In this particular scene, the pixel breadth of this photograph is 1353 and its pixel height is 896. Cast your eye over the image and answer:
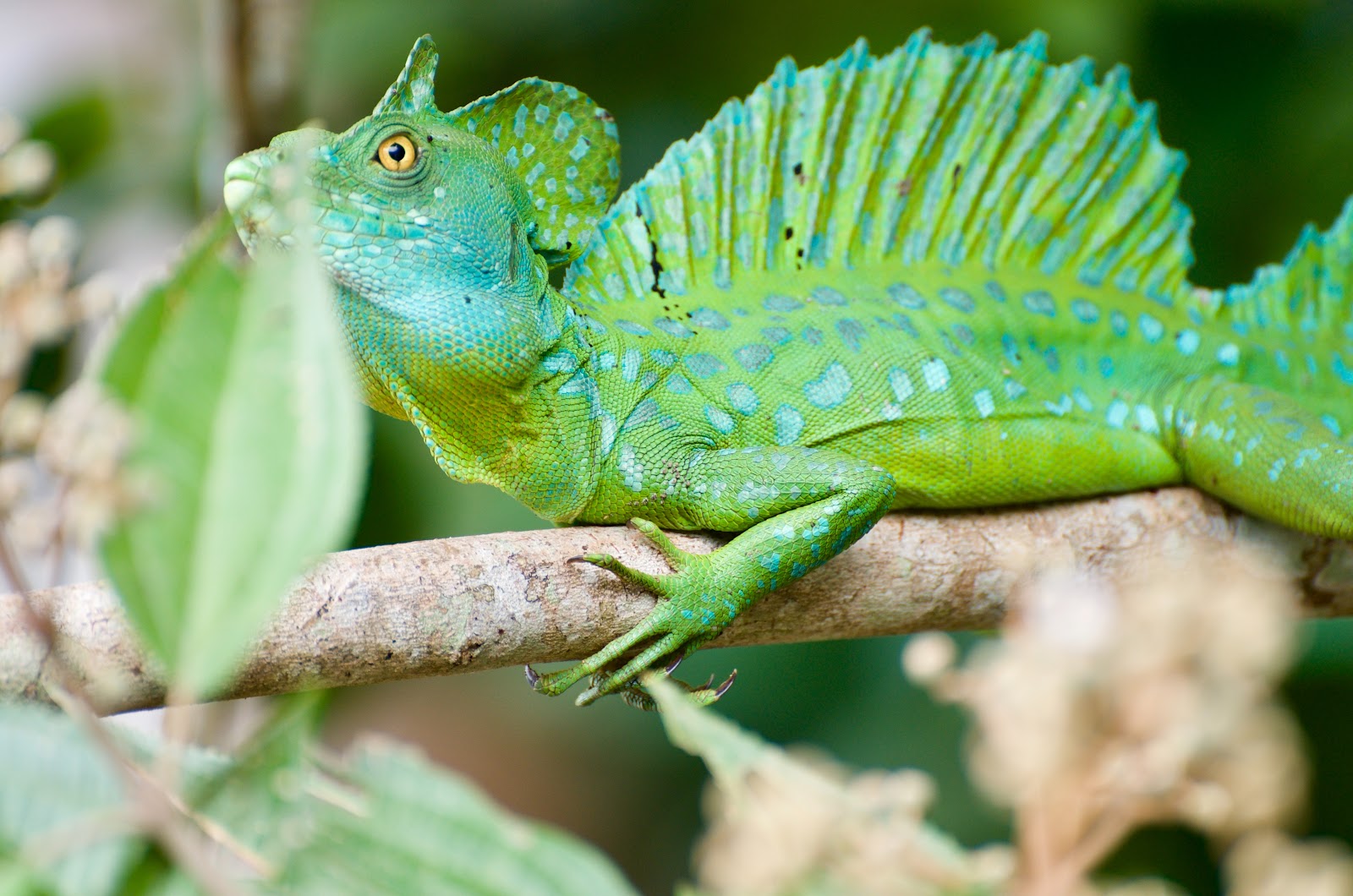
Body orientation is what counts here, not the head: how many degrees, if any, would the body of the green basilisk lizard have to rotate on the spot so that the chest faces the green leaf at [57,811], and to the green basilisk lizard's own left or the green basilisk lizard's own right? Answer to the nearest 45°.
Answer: approximately 90° to the green basilisk lizard's own left

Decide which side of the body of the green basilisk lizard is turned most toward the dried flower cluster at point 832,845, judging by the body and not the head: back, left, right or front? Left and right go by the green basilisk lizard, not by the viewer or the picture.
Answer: left

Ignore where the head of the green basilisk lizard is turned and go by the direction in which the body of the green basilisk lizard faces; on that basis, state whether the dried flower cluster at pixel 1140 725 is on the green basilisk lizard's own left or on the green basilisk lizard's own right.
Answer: on the green basilisk lizard's own left

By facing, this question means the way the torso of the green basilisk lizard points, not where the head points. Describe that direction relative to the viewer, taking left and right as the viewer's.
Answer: facing to the left of the viewer

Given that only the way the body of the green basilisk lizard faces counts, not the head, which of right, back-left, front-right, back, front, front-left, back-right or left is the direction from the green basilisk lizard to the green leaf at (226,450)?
left

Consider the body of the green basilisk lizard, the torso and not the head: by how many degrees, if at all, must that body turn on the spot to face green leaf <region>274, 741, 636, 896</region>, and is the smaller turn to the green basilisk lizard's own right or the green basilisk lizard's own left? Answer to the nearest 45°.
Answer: approximately 90° to the green basilisk lizard's own left
